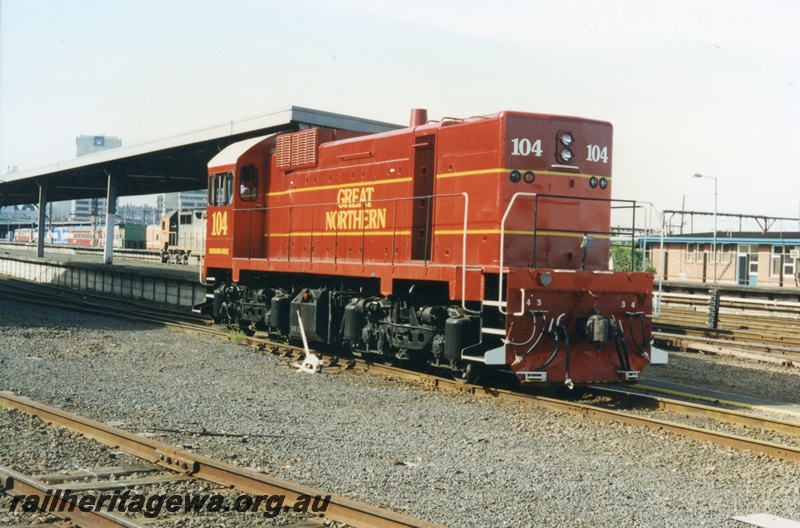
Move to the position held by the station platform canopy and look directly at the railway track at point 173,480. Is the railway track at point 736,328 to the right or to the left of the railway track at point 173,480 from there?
left

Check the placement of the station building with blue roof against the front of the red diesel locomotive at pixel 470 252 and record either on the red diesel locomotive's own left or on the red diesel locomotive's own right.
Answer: on the red diesel locomotive's own left

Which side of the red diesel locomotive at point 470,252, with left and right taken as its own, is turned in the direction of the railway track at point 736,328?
left

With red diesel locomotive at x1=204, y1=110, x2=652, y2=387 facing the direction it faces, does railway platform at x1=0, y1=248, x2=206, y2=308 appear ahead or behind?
behind

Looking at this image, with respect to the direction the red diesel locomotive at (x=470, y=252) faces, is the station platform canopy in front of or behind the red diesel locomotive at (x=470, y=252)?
behind

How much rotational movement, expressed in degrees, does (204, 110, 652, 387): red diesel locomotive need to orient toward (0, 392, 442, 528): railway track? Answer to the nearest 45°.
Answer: approximately 90° to its right

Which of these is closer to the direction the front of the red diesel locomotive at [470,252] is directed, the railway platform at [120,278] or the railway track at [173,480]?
the railway track

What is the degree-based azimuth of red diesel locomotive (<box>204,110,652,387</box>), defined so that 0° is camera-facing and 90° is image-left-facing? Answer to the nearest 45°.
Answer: approximately 315°
